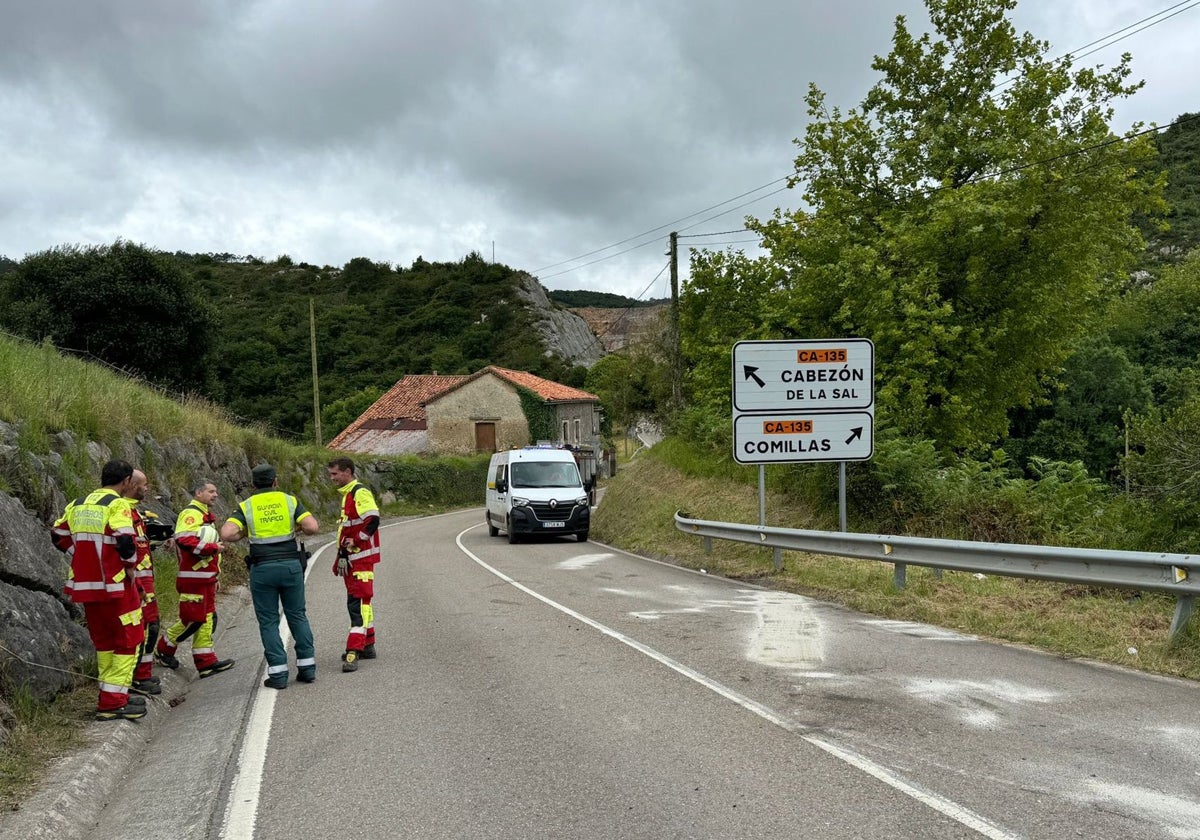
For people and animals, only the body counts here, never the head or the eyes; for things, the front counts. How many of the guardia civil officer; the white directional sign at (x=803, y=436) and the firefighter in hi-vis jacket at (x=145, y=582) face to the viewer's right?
1

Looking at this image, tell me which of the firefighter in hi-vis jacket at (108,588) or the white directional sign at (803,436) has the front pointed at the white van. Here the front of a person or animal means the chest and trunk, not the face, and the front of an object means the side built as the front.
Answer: the firefighter in hi-vis jacket

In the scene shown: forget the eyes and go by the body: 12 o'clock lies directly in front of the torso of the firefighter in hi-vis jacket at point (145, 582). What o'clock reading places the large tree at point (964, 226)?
The large tree is roughly at 11 o'clock from the firefighter in hi-vis jacket.

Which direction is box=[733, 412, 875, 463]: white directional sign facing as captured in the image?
toward the camera

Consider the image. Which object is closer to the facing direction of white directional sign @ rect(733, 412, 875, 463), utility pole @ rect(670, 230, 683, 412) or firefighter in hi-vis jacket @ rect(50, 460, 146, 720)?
the firefighter in hi-vis jacket

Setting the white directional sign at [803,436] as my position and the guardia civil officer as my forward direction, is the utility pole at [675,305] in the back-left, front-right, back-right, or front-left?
back-right

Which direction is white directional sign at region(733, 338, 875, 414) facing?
toward the camera

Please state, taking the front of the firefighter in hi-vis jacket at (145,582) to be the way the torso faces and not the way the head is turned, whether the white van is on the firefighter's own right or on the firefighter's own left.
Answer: on the firefighter's own left

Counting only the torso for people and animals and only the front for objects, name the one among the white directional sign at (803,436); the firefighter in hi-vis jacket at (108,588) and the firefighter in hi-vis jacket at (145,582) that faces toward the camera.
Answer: the white directional sign

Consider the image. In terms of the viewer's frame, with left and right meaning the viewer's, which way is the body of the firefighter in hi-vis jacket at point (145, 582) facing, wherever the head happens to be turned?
facing to the right of the viewer

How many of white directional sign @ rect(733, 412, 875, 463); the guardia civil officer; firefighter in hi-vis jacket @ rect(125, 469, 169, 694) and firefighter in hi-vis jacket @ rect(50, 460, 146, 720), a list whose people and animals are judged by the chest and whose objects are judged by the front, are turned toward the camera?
1

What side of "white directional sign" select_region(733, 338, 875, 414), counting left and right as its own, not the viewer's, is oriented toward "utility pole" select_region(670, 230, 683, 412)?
back

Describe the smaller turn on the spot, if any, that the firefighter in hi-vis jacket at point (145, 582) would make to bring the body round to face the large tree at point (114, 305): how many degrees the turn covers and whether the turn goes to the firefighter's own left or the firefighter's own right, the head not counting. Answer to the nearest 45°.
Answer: approximately 90° to the firefighter's own left

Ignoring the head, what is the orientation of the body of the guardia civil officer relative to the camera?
away from the camera

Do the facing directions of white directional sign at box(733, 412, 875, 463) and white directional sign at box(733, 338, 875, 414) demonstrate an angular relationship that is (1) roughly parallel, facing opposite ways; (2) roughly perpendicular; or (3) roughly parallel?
roughly parallel

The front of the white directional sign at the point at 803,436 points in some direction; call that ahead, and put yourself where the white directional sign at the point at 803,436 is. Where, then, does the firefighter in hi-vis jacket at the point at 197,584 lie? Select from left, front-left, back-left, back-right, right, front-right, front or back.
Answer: front-right

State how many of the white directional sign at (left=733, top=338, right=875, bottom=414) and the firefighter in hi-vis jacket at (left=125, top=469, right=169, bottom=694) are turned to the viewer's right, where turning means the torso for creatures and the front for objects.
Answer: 1

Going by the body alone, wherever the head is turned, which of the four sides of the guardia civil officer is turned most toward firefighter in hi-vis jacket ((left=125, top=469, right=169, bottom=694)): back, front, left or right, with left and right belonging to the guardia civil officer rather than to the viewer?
left
